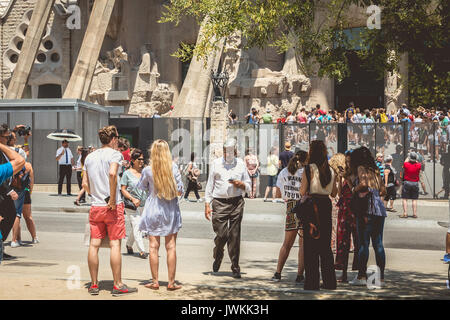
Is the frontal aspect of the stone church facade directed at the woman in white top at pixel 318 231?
yes

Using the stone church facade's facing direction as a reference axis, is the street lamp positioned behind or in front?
in front

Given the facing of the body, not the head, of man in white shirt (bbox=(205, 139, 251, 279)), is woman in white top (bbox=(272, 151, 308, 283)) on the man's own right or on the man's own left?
on the man's own left

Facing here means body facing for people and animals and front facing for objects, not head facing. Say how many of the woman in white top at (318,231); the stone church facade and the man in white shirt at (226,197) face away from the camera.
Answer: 1

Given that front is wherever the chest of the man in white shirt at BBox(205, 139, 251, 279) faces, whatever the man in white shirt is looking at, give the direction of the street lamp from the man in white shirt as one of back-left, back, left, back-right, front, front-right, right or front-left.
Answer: back

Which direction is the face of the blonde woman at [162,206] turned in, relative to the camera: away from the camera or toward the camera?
away from the camera

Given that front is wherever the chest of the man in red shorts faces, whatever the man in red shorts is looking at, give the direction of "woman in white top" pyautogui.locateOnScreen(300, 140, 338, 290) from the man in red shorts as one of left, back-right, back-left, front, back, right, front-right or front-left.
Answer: front-right

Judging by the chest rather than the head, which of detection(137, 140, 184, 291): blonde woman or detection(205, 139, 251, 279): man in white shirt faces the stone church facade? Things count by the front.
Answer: the blonde woman

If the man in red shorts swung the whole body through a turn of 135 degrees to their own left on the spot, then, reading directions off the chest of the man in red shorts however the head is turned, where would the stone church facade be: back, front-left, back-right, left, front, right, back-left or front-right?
right

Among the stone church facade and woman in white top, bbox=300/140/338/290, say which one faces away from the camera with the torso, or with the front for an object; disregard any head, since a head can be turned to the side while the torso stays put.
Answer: the woman in white top

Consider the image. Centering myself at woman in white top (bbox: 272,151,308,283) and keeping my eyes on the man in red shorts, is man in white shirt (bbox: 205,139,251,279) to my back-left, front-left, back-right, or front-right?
front-right

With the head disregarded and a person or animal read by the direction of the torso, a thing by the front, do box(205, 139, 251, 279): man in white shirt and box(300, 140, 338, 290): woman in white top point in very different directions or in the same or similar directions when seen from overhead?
very different directions

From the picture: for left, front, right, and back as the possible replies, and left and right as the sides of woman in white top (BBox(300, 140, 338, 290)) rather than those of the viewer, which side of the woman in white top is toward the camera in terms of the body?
back

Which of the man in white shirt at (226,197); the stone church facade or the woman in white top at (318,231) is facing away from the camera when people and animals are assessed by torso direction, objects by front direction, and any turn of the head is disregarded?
the woman in white top

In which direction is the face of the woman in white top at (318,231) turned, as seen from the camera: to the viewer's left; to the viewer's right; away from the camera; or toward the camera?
away from the camera

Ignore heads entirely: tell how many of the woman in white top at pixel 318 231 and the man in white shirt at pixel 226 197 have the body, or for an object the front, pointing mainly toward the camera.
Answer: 1

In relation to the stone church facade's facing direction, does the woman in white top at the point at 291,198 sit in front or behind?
in front

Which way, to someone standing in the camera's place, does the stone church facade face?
facing the viewer

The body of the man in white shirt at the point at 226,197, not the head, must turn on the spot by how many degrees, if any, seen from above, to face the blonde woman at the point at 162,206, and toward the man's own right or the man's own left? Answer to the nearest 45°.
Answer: approximately 45° to the man's own right

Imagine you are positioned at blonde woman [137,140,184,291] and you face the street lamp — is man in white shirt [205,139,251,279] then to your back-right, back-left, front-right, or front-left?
front-right
